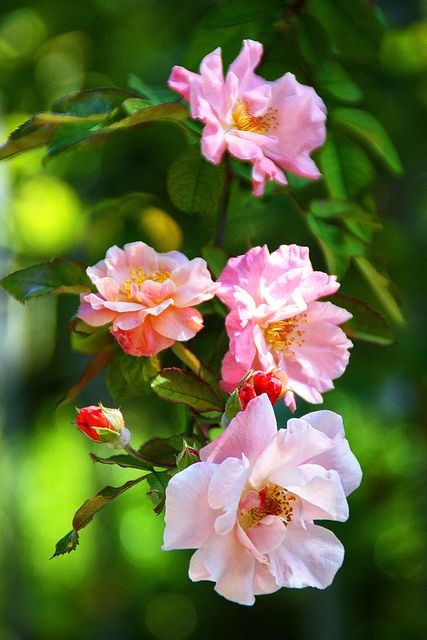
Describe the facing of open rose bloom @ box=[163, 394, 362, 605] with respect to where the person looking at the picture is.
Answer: facing the viewer
